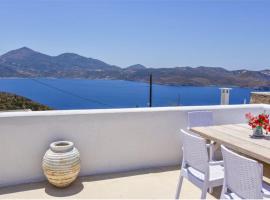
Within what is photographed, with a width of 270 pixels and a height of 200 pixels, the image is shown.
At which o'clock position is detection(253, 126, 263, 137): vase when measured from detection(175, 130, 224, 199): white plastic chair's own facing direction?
The vase is roughly at 12 o'clock from the white plastic chair.

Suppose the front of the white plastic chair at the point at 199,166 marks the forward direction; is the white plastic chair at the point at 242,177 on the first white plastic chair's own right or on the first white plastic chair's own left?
on the first white plastic chair's own right

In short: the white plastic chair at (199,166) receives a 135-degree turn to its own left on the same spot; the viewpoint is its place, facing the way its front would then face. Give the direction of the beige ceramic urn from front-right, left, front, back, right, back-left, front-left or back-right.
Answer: front

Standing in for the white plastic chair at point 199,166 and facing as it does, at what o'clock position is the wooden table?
The wooden table is roughly at 12 o'clock from the white plastic chair.

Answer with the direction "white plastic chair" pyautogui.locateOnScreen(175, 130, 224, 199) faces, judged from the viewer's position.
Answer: facing away from the viewer and to the right of the viewer
